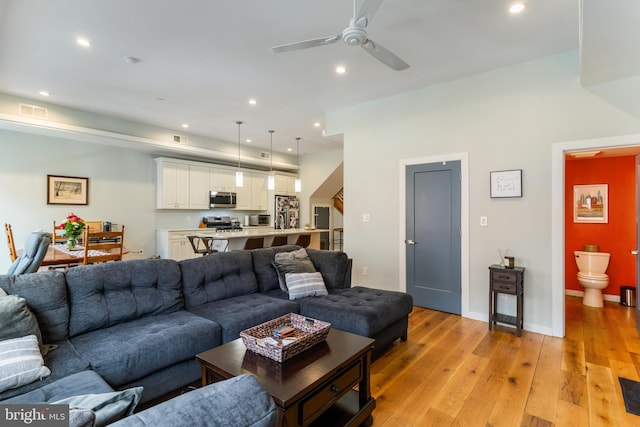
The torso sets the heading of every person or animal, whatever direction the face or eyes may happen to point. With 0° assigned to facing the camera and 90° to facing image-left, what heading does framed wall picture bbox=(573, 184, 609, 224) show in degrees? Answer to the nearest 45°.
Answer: approximately 0°

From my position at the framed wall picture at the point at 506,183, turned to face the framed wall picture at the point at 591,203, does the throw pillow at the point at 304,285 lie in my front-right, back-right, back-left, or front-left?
back-left

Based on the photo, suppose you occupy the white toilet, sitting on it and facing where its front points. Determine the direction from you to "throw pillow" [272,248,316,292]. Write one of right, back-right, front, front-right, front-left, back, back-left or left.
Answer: front-right

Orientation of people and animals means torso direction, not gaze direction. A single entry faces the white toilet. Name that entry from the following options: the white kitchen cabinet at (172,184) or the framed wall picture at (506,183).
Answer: the white kitchen cabinet

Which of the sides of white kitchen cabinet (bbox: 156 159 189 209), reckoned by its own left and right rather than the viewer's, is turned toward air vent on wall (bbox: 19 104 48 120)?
right

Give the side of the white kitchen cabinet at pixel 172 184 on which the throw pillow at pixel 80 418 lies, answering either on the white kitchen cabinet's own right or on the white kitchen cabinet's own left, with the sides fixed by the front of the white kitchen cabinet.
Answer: on the white kitchen cabinet's own right

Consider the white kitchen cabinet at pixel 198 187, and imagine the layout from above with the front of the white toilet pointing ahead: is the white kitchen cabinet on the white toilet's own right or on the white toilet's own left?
on the white toilet's own right

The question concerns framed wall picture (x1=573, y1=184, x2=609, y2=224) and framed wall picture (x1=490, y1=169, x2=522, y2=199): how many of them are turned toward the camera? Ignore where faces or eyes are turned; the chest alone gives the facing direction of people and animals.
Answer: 2

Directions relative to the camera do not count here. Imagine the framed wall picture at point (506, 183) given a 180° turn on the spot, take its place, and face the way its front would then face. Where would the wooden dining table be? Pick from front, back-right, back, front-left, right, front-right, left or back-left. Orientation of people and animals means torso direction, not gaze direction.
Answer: back-left

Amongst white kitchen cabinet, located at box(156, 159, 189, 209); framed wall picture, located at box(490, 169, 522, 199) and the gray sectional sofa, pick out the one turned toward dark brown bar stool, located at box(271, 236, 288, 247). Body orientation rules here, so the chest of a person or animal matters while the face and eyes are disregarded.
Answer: the white kitchen cabinet

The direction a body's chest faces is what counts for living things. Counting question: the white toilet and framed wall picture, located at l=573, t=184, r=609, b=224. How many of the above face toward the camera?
2

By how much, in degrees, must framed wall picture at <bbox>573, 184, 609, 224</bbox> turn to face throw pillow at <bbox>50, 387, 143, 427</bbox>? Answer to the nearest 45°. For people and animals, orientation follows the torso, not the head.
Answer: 0° — it already faces it

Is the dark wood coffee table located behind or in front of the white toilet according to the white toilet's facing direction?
in front
